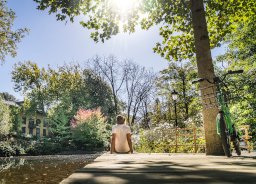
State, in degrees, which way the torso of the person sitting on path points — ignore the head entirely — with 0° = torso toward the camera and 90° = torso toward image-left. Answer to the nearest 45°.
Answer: approximately 180°

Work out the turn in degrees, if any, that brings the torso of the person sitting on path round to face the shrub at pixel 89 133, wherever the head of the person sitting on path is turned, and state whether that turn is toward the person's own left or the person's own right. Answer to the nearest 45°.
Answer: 0° — they already face it

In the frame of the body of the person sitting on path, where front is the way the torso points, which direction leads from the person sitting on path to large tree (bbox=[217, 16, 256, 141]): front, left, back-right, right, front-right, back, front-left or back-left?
front-right
